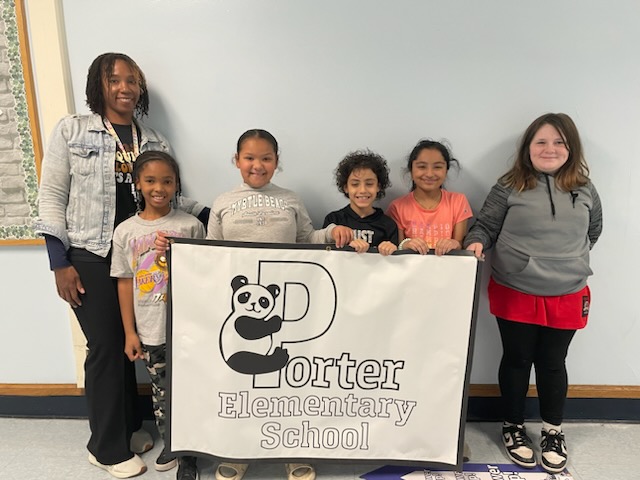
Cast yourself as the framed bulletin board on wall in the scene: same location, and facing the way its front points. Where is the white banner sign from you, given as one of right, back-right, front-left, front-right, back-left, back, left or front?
front-left

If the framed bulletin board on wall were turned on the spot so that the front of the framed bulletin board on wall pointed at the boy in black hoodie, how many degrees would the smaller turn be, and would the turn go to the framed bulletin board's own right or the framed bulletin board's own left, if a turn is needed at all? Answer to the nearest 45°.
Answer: approximately 45° to the framed bulletin board's own left

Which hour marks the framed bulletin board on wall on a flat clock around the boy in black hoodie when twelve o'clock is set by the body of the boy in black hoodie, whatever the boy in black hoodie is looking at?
The framed bulletin board on wall is roughly at 3 o'clock from the boy in black hoodie.

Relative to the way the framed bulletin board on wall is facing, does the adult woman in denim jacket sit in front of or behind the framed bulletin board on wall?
in front

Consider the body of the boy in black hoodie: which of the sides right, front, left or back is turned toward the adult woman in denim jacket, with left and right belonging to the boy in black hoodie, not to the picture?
right

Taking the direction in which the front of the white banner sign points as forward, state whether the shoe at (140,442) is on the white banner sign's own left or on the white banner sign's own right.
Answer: on the white banner sign's own right

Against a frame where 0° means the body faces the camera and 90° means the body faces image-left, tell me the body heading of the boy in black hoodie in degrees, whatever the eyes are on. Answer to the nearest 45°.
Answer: approximately 0°
